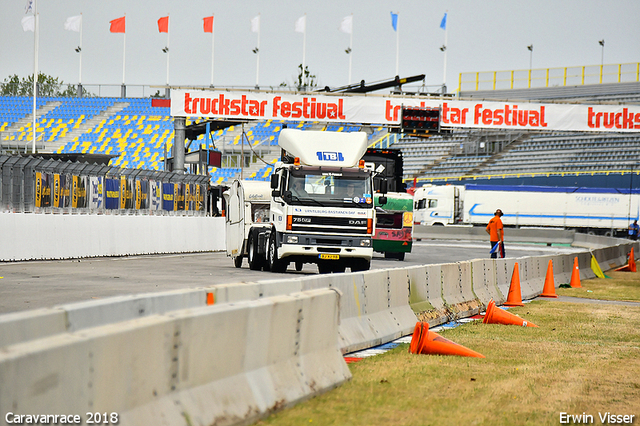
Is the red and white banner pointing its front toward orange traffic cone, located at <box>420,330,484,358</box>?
yes

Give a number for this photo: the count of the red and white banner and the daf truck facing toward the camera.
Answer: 2

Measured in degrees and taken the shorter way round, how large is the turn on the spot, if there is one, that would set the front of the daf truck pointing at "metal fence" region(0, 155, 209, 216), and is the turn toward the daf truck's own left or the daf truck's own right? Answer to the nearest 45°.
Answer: approximately 135° to the daf truck's own right

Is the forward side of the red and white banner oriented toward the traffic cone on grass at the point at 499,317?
yes

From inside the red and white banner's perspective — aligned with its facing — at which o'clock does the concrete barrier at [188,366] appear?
The concrete barrier is roughly at 12 o'clock from the red and white banner.

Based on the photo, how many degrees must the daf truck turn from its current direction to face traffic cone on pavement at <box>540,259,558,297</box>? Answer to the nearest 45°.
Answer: approximately 90° to its left

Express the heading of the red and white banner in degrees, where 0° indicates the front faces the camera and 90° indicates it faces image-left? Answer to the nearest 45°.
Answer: approximately 0°

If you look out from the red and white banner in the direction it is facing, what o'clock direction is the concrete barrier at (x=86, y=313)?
The concrete barrier is roughly at 12 o'clock from the red and white banner.

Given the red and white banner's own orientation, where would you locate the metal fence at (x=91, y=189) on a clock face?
The metal fence is roughly at 1 o'clock from the red and white banner.

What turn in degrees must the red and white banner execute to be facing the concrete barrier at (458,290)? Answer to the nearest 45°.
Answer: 0° — it already faces it
